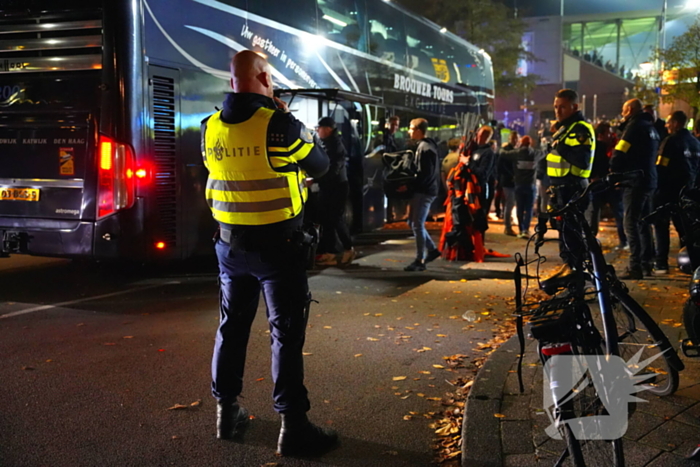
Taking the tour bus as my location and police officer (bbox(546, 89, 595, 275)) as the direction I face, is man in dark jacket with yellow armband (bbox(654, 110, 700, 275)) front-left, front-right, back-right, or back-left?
front-left

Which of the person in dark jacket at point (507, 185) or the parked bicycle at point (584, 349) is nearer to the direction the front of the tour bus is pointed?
the person in dark jacket

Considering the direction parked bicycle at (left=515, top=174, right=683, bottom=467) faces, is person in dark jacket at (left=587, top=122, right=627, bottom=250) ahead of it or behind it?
ahead

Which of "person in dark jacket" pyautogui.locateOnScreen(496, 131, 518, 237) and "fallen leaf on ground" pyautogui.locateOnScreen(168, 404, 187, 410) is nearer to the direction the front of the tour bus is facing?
the person in dark jacket

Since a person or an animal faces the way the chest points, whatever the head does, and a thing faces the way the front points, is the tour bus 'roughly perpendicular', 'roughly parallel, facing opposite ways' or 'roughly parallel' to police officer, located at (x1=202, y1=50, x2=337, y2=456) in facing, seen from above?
roughly parallel

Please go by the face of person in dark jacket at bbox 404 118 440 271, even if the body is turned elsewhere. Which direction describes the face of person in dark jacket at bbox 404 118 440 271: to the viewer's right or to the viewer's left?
to the viewer's left

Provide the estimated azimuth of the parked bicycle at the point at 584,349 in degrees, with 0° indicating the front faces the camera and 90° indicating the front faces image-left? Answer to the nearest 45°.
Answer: approximately 225°

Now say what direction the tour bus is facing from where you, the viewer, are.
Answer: facing away from the viewer and to the right of the viewer

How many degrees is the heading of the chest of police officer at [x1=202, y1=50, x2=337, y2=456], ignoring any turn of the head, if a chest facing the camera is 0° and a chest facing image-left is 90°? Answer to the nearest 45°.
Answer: approximately 225°

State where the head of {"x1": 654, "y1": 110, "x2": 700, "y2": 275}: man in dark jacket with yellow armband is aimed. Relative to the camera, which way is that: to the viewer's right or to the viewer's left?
to the viewer's left

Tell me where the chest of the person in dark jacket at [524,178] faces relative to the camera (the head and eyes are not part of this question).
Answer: away from the camera

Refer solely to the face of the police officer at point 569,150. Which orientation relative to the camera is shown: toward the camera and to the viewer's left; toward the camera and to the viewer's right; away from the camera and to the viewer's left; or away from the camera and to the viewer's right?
toward the camera and to the viewer's left

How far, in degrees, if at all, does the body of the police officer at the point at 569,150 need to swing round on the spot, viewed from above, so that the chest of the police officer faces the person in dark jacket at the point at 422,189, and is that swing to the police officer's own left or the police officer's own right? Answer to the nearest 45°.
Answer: approximately 90° to the police officer's own right

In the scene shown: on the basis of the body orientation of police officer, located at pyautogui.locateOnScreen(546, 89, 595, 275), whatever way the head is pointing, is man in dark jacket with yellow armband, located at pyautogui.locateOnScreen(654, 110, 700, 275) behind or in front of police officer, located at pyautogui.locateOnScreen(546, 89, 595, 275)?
behind

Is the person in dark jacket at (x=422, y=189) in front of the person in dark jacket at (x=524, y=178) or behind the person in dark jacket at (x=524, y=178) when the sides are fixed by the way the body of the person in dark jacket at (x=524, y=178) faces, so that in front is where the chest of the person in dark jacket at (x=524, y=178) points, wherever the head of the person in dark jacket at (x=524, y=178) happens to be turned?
behind

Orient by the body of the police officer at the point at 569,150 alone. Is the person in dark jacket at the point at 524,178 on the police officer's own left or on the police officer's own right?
on the police officer's own right
